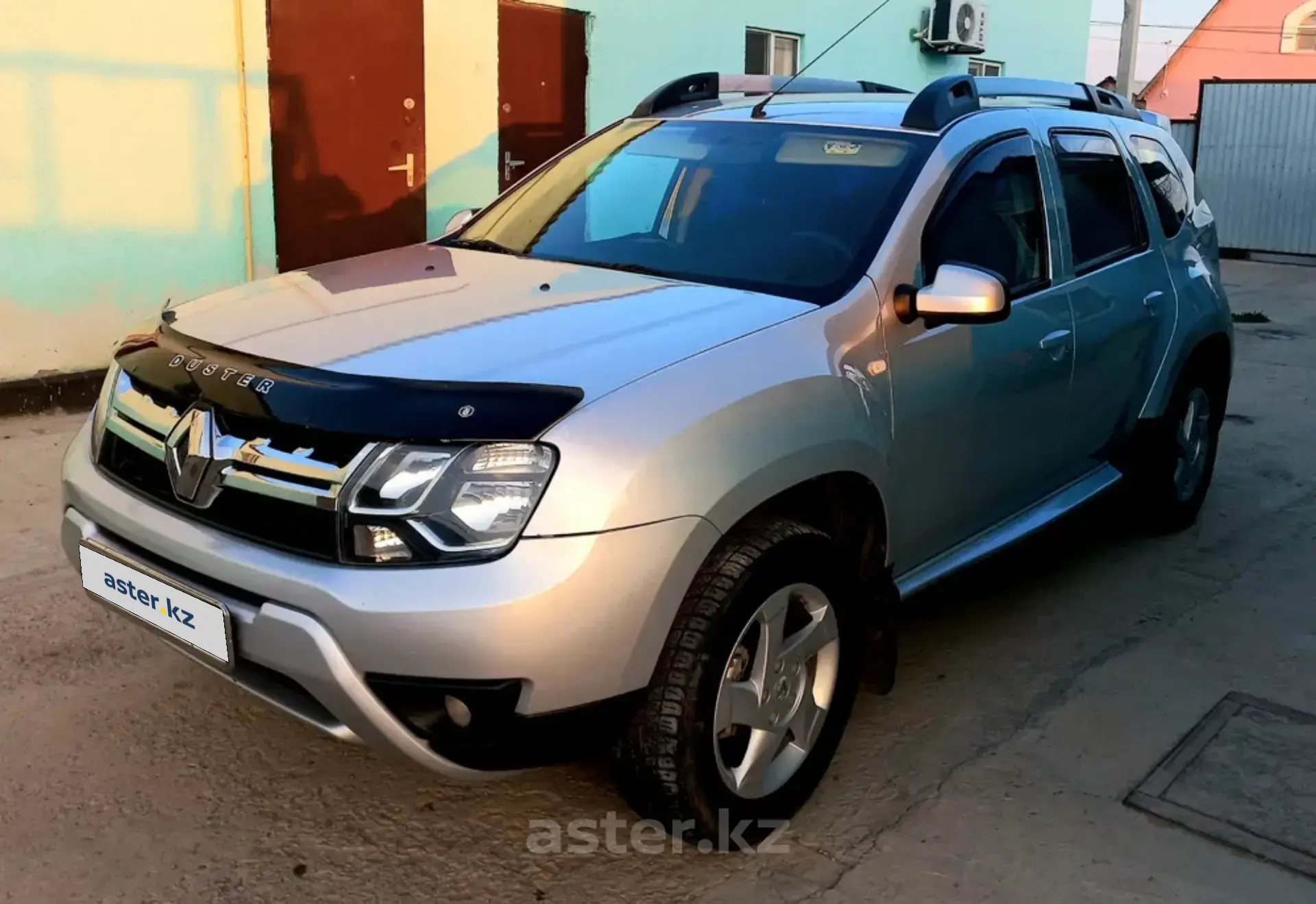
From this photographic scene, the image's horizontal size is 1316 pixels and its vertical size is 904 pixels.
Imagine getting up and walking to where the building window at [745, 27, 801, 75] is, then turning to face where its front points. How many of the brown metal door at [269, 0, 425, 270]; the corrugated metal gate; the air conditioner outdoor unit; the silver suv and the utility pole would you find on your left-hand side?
3

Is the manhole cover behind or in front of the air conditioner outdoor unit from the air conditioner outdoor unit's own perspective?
in front

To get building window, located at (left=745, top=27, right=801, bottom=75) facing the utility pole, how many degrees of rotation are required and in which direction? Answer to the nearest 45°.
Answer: approximately 90° to its left

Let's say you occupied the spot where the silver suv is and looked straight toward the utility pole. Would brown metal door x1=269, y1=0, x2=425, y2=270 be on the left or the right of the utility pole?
left

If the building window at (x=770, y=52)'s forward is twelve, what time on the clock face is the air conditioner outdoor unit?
The air conditioner outdoor unit is roughly at 9 o'clock from the building window.

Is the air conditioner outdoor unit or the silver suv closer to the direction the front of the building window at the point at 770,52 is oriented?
the silver suv

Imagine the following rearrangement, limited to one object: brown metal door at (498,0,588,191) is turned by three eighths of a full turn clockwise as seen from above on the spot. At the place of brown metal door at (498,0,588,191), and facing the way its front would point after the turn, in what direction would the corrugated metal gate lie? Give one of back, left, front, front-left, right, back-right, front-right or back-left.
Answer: back-right

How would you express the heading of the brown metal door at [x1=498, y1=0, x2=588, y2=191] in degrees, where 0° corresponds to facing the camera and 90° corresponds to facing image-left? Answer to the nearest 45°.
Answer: approximately 315°

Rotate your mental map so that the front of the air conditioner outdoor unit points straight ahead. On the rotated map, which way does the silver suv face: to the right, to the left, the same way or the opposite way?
to the right

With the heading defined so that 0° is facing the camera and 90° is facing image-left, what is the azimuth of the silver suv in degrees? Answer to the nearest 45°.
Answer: approximately 45°

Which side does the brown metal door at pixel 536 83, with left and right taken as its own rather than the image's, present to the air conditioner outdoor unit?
left

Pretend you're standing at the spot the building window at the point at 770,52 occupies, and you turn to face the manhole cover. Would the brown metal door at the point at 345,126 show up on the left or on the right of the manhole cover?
right
